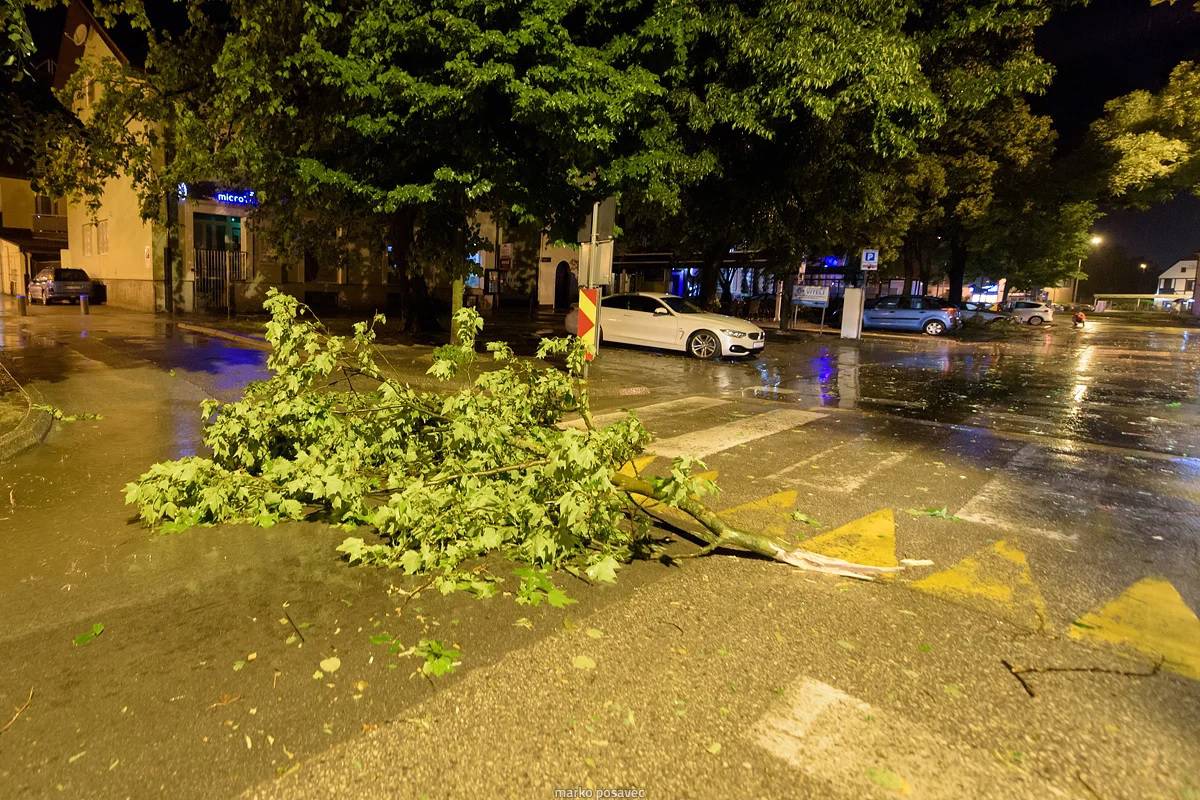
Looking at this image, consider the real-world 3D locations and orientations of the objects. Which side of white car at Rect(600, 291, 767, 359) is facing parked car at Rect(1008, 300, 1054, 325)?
left

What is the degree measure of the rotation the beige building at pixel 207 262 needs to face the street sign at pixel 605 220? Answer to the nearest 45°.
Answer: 0° — it already faces it

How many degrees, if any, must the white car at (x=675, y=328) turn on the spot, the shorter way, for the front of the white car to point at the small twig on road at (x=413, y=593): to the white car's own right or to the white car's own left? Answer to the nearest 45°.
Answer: approximately 45° to the white car's own right

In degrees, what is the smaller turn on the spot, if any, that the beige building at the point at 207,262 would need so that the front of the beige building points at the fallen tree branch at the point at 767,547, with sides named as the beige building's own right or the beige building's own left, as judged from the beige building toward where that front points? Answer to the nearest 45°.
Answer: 0° — it already faces it

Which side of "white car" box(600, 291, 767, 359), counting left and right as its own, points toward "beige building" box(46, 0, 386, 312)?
back

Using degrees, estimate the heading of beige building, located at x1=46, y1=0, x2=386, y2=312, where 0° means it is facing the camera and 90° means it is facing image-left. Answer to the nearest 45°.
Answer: approximately 0°

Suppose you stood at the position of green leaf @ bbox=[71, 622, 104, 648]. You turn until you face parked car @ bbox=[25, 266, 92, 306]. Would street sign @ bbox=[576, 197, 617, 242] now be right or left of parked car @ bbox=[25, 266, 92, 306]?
right

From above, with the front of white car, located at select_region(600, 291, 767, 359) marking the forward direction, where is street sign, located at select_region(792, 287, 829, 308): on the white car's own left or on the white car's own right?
on the white car's own left

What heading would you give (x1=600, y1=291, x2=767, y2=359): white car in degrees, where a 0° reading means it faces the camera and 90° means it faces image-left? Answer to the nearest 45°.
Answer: approximately 315°
